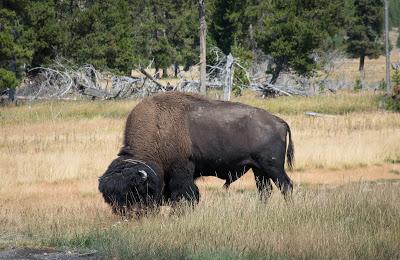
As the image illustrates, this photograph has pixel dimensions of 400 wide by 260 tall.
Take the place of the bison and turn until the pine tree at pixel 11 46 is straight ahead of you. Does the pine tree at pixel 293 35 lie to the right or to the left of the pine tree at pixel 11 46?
right

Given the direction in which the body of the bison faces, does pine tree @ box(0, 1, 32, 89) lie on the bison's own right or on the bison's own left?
on the bison's own right

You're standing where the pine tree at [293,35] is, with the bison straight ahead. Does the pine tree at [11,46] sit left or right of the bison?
right

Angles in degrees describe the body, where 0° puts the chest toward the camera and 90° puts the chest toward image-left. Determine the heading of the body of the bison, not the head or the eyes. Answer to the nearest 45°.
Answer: approximately 90°

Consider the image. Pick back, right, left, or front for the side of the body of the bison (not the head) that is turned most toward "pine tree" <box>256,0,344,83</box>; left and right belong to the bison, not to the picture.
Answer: right
